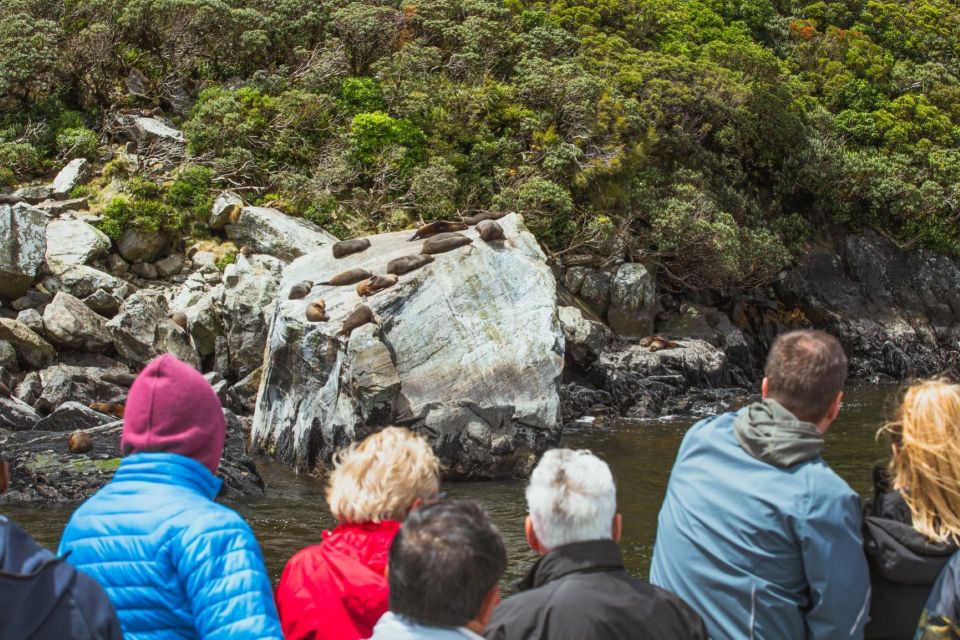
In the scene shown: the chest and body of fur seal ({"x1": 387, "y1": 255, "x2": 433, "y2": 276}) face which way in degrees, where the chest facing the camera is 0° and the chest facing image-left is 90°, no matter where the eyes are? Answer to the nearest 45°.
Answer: approximately 90°

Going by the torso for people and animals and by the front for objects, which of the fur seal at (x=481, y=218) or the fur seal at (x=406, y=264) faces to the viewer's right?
the fur seal at (x=481, y=218)

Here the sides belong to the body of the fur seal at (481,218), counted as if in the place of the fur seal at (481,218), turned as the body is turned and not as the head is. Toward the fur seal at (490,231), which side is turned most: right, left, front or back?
right

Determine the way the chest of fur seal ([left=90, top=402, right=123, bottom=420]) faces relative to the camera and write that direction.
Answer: to the viewer's left
